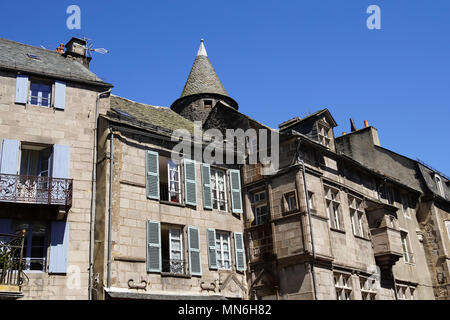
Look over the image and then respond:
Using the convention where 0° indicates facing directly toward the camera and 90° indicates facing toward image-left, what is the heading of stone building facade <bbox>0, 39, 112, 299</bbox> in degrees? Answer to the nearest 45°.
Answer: approximately 0°
